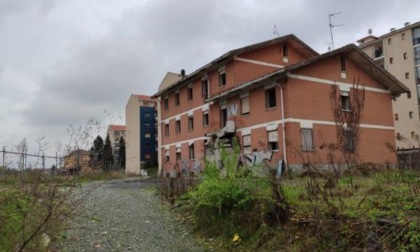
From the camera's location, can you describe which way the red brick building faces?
facing the viewer and to the left of the viewer

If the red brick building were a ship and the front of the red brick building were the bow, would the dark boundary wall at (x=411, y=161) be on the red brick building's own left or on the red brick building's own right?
on the red brick building's own left
